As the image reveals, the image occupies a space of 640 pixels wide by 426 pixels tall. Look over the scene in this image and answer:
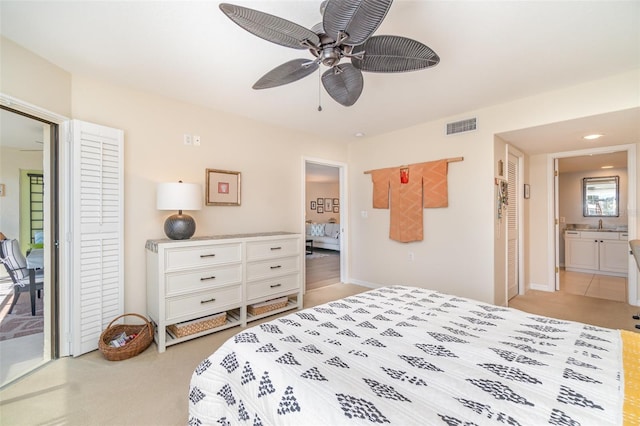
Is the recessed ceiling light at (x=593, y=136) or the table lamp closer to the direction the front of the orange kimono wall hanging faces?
the table lamp

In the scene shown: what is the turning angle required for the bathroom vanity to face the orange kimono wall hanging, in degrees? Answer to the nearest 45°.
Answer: approximately 45° to its right

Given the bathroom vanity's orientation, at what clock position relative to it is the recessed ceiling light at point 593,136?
The recessed ceiling light is roughly at 12 o'clock from the bathroom vanity.

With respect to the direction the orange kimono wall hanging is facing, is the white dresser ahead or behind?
ahead

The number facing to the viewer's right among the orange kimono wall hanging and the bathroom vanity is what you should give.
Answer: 0

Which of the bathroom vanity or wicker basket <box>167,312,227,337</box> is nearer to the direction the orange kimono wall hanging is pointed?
the wicker basket

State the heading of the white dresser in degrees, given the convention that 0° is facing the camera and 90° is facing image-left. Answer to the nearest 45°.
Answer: approximately 315°

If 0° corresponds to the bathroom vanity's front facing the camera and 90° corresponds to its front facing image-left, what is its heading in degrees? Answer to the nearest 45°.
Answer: approximately 0°

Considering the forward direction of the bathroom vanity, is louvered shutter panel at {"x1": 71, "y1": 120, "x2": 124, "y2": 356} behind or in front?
in front
